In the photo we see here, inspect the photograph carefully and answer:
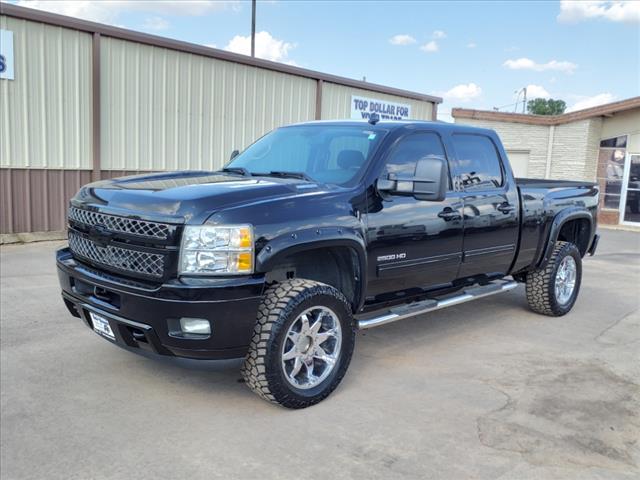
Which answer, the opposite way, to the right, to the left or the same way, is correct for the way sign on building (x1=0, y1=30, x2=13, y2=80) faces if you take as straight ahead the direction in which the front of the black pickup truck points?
to the left

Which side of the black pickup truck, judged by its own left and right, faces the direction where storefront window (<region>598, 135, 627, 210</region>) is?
back

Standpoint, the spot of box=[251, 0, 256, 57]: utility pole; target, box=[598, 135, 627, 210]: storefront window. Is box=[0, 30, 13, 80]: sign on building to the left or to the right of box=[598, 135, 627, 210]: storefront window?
right

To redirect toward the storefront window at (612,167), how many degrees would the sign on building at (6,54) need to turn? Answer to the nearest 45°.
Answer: approximately 90° to its left

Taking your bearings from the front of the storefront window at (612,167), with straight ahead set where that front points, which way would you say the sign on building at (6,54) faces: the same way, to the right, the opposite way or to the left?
to the left

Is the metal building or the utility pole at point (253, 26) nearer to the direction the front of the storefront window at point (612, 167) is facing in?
the metal building

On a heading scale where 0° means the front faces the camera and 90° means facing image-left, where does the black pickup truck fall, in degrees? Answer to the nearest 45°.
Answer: approximately 45°

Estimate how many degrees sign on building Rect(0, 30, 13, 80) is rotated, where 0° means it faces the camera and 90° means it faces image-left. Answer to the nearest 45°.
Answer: approximately 0°

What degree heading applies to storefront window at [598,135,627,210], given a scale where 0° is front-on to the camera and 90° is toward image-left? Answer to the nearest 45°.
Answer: approximately 45°
